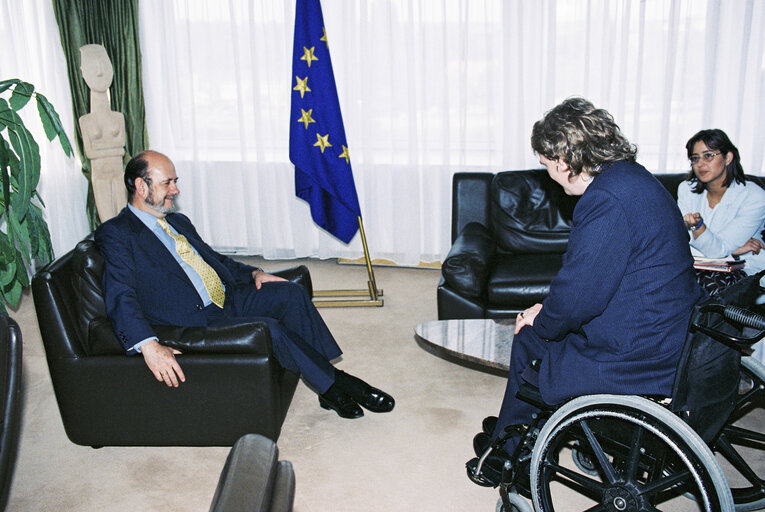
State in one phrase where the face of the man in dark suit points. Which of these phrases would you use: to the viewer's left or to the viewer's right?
to the viewer's right

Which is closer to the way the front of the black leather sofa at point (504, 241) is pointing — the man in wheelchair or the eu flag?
the man in wheelchair

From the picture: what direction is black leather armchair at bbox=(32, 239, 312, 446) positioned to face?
to the viewer's right

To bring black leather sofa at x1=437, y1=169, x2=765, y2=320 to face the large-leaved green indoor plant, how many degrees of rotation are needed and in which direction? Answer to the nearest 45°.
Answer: approximately 45° to its right

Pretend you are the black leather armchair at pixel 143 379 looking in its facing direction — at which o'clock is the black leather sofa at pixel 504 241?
the black leather sofa at pixel 504 241 is roughly at 11 o'clock from the black leather armchair at pixel 143 379.

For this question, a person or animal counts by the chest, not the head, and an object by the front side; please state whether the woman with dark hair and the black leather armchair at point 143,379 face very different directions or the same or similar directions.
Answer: very different directions

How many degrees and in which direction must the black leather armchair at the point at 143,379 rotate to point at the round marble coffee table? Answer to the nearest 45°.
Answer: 0° — it already faces it

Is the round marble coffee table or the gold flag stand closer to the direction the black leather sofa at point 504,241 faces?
the round marble coffee table
